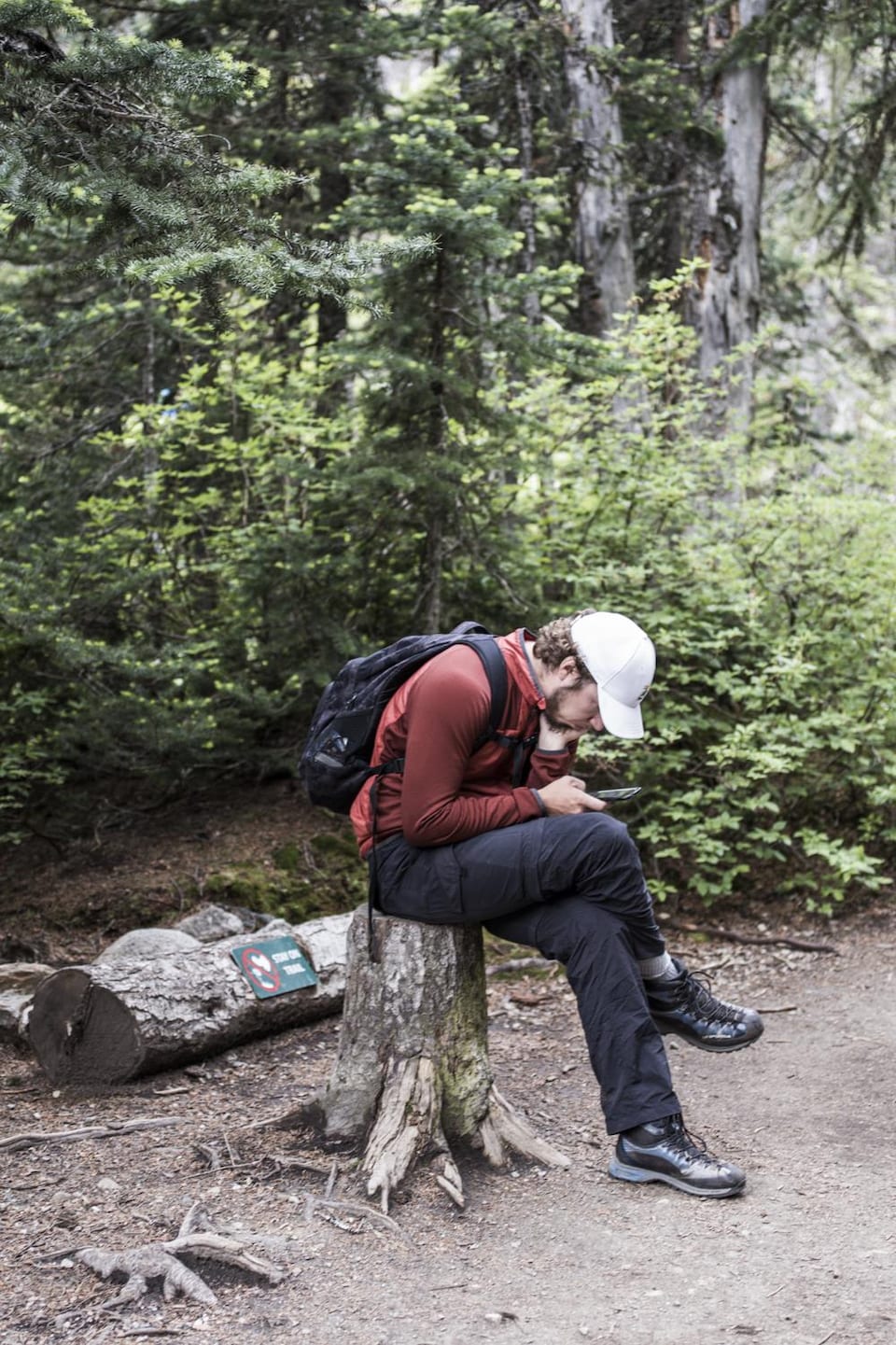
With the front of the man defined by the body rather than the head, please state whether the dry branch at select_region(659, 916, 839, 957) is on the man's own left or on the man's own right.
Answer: on the man's own left

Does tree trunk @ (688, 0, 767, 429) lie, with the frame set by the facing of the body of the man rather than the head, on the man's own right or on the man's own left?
on the man's own left

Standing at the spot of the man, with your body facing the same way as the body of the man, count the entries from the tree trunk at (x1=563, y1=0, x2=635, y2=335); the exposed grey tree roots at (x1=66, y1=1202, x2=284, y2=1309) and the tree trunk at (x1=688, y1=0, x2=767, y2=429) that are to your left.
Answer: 2

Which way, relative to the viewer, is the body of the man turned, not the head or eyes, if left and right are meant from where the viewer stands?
facing to the right of the viewer

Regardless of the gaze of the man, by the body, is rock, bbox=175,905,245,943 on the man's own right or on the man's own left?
on the man's own left

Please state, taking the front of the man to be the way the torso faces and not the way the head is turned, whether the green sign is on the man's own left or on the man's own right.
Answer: on the man's own left

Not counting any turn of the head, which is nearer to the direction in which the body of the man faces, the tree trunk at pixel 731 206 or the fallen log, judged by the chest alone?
the tree trunk

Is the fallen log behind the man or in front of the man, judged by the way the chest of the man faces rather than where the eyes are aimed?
behind

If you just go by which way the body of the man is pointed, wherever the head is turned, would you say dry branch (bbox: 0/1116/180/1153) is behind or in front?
behind

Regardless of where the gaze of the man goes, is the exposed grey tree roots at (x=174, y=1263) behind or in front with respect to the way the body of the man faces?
behind
